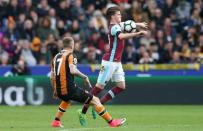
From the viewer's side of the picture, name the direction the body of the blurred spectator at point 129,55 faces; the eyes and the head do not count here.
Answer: toward the camera

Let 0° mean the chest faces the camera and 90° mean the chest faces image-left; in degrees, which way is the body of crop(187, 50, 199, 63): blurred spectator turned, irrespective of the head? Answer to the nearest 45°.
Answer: approximately 0°

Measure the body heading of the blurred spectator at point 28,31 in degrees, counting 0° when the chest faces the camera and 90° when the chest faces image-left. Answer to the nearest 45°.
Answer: approximately 0°

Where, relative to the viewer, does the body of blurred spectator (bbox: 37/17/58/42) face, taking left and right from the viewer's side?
facing the viewer

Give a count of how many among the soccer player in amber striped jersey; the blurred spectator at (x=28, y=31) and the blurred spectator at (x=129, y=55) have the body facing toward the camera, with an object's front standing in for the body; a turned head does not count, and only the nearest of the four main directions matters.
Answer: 2

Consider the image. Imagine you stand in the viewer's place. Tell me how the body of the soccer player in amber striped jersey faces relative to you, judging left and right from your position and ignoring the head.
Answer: facing away from the viewer and to the right of the viewer

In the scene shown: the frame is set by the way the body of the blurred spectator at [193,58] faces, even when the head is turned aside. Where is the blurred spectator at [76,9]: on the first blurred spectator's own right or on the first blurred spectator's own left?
on the first blurred spectator's own right

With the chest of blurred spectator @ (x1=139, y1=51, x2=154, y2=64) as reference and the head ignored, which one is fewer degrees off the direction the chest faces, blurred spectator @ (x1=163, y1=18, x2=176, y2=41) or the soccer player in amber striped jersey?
the soccer player in amber striped jersey

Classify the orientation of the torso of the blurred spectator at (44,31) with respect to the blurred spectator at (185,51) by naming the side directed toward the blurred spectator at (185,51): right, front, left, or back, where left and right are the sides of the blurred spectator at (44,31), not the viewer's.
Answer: left
